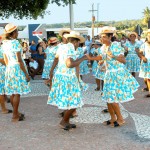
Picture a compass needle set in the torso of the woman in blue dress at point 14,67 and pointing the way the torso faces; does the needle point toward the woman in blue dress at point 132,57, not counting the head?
yes

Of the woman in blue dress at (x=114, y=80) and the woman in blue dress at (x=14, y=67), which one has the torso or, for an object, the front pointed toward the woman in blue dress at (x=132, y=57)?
the woman in blue dress at (x=14, y=67)

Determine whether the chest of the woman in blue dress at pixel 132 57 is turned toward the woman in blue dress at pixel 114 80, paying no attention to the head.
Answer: yes

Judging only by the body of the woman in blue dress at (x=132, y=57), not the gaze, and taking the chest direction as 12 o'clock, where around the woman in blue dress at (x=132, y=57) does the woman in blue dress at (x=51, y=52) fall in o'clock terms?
the woman in blue dress at (x=51, y=52) is roughly at 2 o'clock from the woman in blue dress at (x=132, y=57).

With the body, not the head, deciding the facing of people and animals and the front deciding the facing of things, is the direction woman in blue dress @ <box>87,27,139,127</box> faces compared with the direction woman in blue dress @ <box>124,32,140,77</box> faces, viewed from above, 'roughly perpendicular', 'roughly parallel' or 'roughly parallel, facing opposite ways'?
roughly perpendicular

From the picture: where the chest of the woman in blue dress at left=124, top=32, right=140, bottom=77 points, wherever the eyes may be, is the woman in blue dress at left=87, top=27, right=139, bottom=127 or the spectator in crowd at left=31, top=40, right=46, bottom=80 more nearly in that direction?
the woman in blue dress

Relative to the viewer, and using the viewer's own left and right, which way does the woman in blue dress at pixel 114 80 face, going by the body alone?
facing to the left of the viewer

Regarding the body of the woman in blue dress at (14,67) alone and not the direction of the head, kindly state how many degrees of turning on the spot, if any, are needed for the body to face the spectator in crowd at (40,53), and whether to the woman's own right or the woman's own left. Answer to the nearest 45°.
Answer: approximately 45° to the woman's own left
